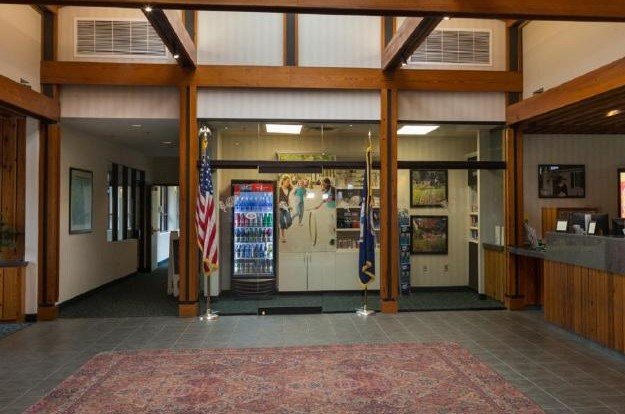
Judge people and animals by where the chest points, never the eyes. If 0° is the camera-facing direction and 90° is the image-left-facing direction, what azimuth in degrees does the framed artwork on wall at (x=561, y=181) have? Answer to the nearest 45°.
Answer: approximately 0°

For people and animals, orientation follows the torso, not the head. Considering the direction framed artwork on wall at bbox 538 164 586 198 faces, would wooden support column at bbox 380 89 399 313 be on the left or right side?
on its right

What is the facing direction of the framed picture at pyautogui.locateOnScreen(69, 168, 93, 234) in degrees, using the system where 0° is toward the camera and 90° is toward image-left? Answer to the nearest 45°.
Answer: approximately 315°

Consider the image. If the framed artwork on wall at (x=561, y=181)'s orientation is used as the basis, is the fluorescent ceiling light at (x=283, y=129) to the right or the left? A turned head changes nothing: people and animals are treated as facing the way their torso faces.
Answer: on its right

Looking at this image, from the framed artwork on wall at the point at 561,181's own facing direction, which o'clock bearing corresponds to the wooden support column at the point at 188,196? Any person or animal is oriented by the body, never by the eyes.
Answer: The wooden support column is roughly at 2 o'clock from the framed artwork on wall.

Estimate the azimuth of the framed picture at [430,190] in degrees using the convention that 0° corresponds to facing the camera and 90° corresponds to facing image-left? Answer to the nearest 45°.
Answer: approximately 0°

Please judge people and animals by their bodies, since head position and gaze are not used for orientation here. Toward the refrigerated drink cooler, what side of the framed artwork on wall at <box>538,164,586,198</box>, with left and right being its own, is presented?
right
